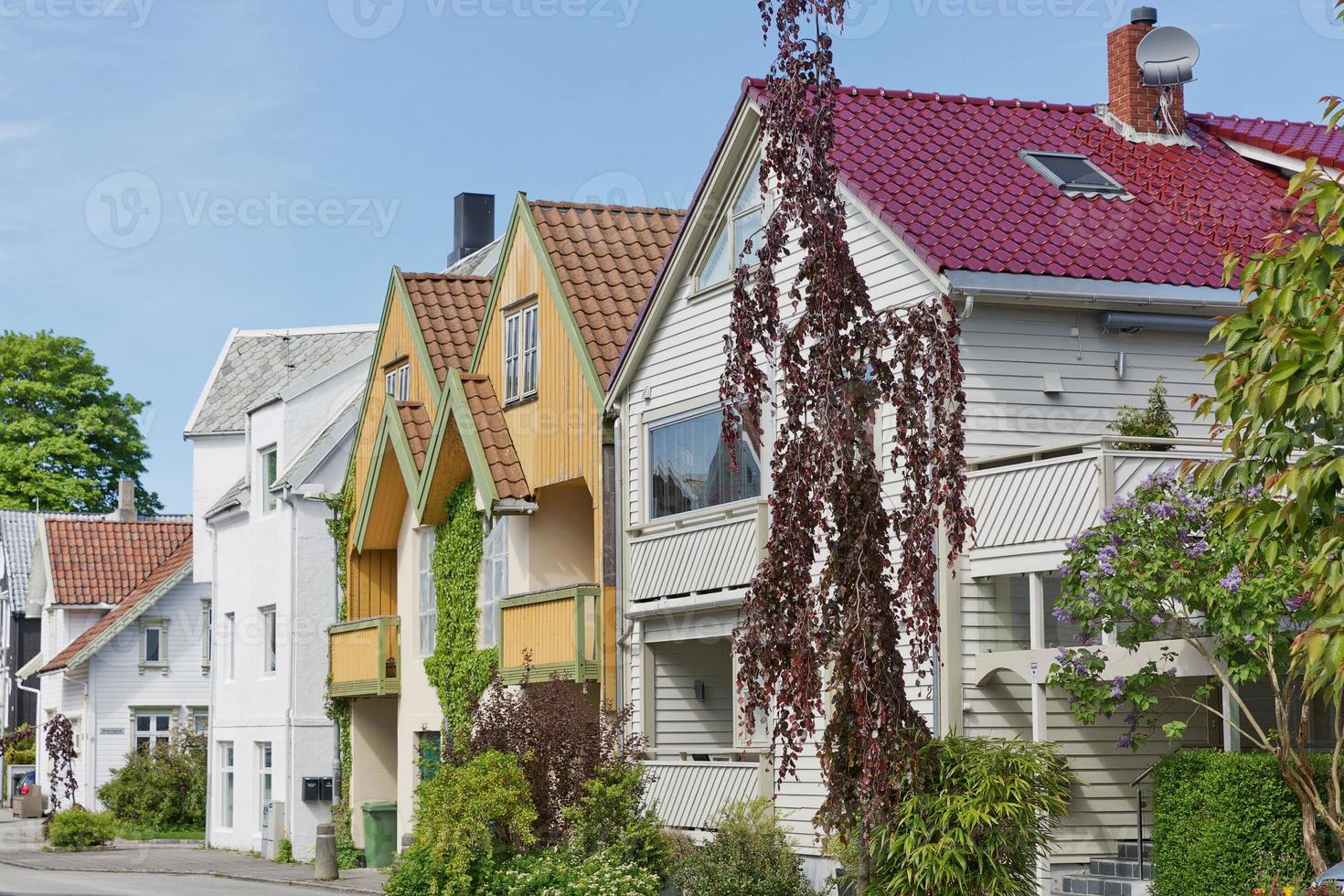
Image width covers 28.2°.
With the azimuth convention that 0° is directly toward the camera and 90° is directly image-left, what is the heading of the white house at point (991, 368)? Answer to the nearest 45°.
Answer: approximately 45°

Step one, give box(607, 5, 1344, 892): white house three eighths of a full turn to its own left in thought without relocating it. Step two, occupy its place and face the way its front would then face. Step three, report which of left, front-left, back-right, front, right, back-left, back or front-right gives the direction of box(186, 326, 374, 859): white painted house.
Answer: back-left

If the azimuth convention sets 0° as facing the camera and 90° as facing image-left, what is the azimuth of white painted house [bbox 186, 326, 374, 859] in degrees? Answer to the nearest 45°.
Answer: approximately 45°
